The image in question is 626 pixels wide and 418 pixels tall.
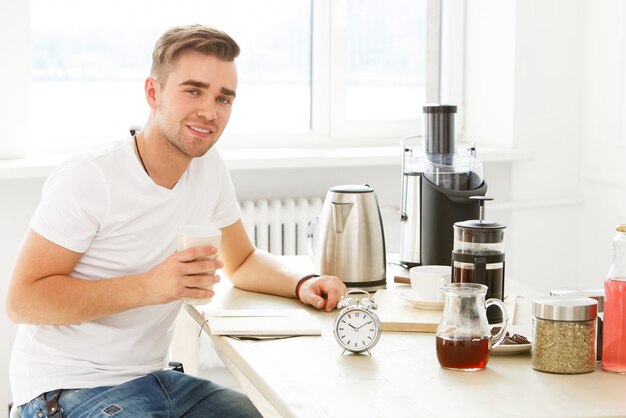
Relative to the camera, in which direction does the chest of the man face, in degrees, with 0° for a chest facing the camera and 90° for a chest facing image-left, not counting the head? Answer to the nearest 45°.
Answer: approximately 315°

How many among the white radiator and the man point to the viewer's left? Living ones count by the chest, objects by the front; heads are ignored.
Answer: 0

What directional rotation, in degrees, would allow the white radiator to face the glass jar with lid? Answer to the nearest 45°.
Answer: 0° — it already faces it

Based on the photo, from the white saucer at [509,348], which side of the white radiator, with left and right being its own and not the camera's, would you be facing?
front

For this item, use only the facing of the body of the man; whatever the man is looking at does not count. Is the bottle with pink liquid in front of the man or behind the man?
in front

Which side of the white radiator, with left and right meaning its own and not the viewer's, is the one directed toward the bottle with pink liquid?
front

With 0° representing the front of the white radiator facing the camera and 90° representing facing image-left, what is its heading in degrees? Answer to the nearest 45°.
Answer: approximately 0°

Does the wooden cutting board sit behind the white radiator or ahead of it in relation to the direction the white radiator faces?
ahead
